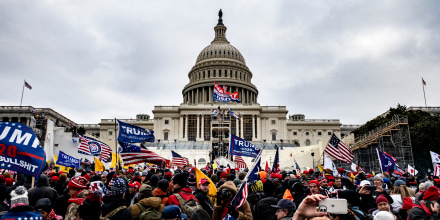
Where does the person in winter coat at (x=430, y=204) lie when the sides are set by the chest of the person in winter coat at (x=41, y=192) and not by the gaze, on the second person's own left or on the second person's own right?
on the second person's own right

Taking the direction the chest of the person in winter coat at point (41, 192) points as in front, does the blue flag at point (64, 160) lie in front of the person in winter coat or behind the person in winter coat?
in front

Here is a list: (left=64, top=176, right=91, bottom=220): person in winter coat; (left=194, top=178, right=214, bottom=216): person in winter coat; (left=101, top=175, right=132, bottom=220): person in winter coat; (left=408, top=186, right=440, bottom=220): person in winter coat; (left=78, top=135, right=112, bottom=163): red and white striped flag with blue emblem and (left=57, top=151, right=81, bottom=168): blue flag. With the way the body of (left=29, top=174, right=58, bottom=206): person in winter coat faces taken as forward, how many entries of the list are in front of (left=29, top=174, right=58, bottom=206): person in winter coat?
2

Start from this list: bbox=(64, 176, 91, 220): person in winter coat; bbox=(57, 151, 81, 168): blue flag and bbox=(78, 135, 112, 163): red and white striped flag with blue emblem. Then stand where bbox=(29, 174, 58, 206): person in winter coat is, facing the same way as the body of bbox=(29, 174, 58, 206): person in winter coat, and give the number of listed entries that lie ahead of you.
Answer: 2

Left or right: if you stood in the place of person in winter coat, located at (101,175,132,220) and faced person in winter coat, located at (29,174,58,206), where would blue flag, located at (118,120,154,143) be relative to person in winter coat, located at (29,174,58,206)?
right

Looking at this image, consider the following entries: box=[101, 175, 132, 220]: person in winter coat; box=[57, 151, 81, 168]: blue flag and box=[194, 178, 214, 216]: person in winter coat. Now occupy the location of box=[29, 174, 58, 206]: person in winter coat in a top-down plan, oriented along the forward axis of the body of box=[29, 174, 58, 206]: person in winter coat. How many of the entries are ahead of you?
1

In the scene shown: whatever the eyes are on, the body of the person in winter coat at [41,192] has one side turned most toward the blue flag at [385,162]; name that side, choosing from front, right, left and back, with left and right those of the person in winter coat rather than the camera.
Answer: right

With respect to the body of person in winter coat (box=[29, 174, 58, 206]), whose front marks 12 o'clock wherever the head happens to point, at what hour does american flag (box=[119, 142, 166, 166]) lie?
The american flag is roughly at 1 o'clock from the person in winter coat.

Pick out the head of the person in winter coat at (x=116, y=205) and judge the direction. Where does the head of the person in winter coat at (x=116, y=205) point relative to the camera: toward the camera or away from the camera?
away from the camera

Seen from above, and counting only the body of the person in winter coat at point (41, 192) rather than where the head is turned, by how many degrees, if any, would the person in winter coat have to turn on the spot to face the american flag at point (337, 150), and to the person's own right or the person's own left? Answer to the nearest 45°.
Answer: approximately 90° to the person's own right

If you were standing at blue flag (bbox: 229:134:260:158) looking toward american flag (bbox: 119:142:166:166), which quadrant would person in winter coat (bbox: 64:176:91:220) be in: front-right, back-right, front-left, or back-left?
front-left

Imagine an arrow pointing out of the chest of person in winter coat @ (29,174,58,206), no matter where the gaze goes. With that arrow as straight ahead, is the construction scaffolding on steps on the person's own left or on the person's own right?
on the person's own right

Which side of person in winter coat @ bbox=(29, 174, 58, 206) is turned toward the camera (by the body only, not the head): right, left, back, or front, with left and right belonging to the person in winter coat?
back

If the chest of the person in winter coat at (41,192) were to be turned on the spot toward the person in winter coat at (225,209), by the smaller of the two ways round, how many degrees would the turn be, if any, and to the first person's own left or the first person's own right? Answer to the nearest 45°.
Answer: approximately 135° to the first person's own right

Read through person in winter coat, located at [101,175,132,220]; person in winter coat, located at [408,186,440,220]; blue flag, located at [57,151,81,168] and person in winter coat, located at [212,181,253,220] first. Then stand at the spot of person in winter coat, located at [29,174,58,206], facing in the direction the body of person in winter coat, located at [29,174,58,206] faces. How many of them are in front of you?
1

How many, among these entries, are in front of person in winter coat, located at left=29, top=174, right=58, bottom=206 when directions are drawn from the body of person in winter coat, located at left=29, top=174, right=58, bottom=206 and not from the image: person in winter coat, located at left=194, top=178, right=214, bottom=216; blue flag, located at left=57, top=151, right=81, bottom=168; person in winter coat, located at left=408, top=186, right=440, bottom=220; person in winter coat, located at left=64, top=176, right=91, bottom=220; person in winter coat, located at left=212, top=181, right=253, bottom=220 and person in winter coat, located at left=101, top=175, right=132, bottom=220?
1

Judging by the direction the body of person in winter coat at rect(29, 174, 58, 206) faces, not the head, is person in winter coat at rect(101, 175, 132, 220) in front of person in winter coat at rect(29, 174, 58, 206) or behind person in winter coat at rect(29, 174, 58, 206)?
behind

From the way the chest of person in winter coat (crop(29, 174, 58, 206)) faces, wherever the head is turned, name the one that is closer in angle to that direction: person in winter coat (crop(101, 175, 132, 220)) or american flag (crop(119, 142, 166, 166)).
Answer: the american flag
